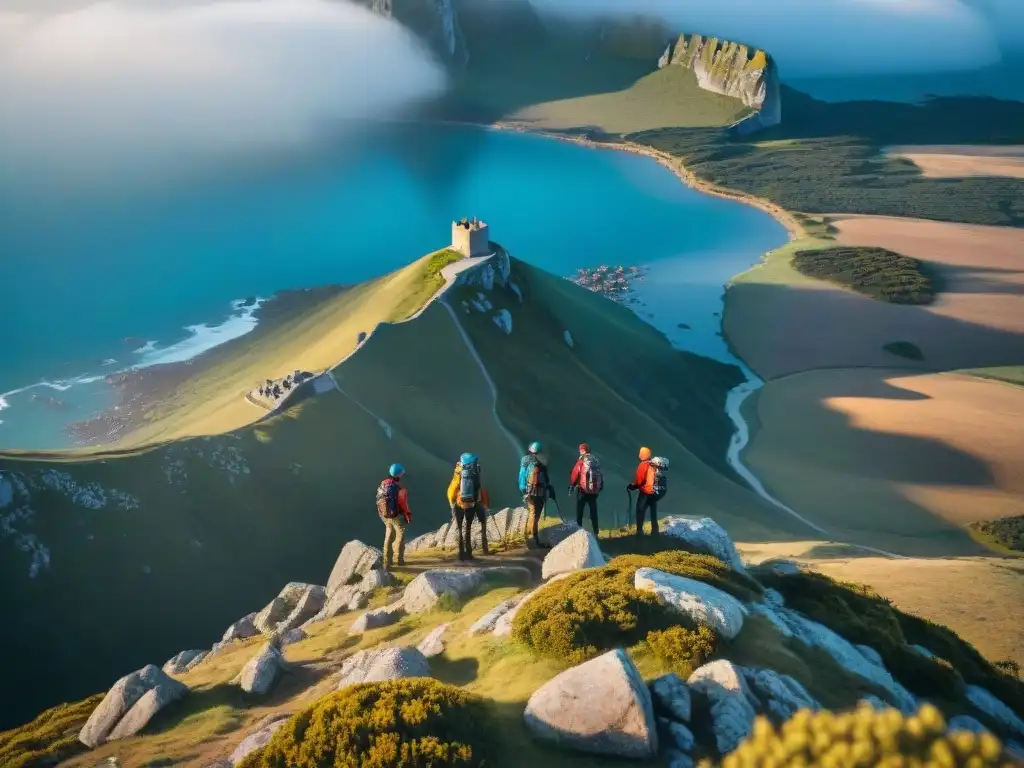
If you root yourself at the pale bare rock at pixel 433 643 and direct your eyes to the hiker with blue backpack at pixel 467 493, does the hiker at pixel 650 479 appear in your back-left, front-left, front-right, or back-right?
front-right

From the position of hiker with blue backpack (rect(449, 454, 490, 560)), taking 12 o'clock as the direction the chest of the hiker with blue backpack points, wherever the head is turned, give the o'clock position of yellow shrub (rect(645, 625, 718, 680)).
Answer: The yellow shrub is roughly at 5 o'clock from the hiker with blue backpack.

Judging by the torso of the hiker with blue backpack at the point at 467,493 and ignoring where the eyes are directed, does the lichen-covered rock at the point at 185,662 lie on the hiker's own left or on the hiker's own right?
on the hiker's own left

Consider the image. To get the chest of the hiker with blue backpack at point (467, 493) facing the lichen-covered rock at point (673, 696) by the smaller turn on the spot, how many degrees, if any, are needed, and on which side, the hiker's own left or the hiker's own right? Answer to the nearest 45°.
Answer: approximately 180°

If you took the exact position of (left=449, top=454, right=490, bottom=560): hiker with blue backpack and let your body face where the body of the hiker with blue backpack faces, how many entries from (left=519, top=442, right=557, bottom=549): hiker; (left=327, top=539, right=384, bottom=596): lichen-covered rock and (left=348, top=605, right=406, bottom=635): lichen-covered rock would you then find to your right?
1

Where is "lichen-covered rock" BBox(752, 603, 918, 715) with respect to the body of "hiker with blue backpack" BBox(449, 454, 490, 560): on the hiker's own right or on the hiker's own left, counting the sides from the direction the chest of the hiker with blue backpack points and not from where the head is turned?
on the hiker's own right

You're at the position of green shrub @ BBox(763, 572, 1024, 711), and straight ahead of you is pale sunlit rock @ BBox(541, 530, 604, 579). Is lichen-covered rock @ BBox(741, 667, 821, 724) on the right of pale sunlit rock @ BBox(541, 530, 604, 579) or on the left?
left

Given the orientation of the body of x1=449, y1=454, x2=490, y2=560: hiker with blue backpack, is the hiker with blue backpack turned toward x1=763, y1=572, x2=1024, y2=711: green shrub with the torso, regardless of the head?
no

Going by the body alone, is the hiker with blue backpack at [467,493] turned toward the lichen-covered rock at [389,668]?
no

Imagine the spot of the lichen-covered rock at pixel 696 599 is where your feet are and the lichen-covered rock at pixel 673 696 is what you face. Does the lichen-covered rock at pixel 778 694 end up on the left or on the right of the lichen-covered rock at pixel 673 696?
left

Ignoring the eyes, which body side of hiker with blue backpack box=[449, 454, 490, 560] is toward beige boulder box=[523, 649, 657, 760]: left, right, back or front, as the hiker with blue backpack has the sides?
back

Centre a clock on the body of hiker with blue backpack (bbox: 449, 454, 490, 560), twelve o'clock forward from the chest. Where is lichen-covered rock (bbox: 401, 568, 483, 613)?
The lichen-covered rock is roughly at 7 o'clock from the hiker with blue backpack.

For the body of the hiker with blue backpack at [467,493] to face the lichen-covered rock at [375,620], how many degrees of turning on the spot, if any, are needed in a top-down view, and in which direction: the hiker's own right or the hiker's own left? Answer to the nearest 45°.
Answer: approximately 135° to the hiker's own left

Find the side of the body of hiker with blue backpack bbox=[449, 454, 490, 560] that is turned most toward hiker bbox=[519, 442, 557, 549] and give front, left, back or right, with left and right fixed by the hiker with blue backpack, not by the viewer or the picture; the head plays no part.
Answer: right

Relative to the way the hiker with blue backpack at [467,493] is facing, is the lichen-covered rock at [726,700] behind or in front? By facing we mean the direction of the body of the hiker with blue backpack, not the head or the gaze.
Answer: behind

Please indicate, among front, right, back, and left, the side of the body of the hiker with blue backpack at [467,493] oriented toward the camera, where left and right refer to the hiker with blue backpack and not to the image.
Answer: back

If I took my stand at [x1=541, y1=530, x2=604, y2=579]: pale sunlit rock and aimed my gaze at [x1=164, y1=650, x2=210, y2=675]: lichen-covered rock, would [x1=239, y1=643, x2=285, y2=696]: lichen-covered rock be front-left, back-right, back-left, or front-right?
front-left

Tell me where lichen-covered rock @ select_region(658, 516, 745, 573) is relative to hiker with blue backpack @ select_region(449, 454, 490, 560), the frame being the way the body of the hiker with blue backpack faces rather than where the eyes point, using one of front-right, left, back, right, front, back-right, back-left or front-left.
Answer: right

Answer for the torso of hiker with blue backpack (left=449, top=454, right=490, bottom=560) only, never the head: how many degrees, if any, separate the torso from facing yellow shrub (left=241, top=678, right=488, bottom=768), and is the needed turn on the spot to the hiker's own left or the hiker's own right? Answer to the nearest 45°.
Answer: approximately 180°
